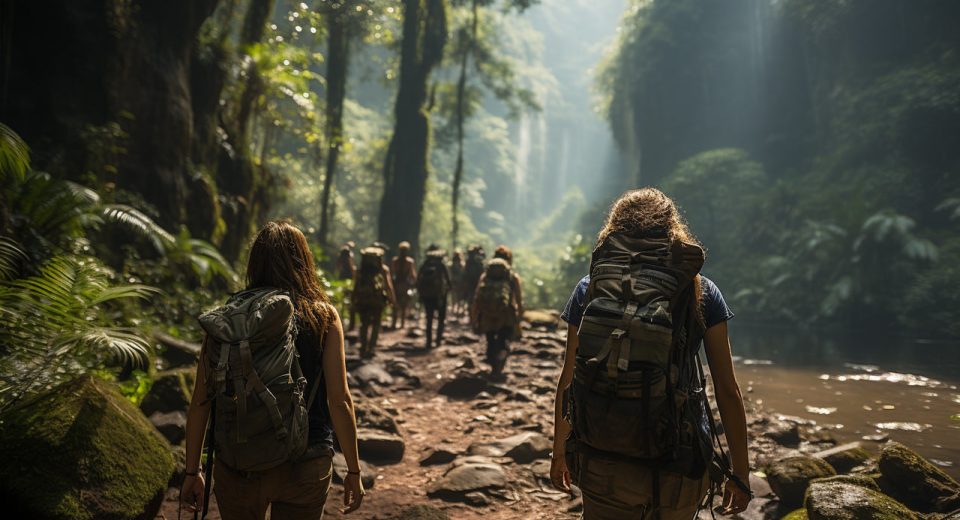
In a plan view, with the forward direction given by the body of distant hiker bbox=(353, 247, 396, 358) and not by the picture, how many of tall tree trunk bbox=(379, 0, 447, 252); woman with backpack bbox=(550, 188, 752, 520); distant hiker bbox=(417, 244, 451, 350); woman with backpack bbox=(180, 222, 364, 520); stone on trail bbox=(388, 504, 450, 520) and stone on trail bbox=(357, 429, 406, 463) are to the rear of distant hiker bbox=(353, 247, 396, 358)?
4

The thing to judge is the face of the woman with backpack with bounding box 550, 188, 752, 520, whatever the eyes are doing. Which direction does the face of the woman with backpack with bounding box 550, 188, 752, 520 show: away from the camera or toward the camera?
away from the camera

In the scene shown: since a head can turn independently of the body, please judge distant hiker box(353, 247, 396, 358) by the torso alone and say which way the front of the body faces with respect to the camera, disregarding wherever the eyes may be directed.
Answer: away from the camera

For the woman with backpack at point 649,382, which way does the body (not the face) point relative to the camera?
away from the camera

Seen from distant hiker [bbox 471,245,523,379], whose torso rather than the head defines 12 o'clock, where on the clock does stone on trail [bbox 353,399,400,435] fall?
The stone on trail is roughly at 7 o'clock from the distant hiker.

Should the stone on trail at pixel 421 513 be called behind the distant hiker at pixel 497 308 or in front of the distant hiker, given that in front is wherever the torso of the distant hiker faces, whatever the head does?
behind

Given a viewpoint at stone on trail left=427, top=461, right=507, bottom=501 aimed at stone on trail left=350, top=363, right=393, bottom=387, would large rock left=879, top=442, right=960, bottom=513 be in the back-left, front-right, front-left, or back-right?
back-right

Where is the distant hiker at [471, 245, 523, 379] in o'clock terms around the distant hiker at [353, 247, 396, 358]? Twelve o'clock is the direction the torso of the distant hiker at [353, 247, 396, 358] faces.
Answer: the distant hiker at [471, 245, 523, 379] is roughly at 4 o'clock from the distant hiker at [353, 247, 396, 358].

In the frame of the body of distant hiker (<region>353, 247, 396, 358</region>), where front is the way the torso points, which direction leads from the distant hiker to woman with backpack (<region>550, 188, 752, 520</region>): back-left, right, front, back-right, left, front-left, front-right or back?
back

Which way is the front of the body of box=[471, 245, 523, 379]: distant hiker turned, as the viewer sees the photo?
away from the camera

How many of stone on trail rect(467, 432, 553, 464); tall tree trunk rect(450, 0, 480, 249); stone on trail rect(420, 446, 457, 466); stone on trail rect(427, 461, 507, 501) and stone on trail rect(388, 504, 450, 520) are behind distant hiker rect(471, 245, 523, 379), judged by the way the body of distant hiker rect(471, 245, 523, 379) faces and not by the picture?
4

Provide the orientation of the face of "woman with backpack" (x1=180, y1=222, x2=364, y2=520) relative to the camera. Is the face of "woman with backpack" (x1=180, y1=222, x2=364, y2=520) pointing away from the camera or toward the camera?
away from the camera

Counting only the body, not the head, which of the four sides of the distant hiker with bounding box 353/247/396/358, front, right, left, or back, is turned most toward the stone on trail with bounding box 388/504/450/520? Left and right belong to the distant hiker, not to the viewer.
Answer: back
